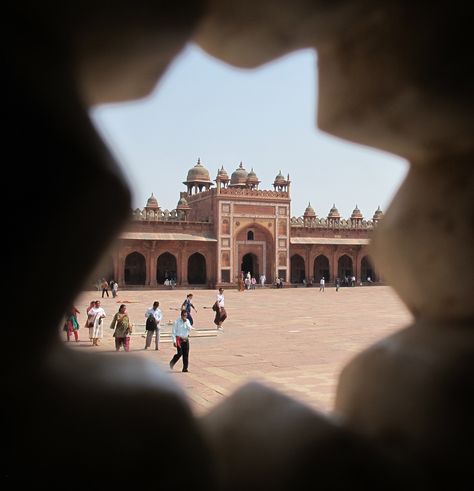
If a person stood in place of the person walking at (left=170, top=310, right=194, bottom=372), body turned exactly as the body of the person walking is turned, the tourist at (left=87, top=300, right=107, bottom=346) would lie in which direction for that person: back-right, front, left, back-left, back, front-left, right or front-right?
back

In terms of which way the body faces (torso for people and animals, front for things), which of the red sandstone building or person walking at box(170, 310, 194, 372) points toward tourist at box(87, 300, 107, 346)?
the red sandstone building

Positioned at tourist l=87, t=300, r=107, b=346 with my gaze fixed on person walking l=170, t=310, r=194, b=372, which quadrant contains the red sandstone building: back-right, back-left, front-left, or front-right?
back-left

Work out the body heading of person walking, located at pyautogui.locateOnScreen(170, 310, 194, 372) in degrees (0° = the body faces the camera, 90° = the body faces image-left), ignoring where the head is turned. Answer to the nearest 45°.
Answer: approximately 315°

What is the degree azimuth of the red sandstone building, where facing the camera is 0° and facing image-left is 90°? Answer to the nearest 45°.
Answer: approximately 0°

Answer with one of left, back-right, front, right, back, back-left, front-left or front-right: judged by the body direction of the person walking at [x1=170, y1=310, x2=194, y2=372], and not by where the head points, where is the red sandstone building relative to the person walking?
back-left

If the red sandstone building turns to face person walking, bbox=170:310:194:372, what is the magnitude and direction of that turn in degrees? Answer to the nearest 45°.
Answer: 0° — it already faces them

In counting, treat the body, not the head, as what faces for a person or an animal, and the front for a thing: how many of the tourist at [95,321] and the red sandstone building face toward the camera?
2

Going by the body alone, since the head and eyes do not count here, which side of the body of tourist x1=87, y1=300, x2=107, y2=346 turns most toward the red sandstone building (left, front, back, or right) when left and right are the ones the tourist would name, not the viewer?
back

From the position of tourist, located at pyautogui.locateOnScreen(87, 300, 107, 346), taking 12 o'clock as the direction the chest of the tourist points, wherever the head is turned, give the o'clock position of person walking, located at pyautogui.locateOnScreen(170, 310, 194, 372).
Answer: The person walking is roughly at 11 o'clock from the tourist.
